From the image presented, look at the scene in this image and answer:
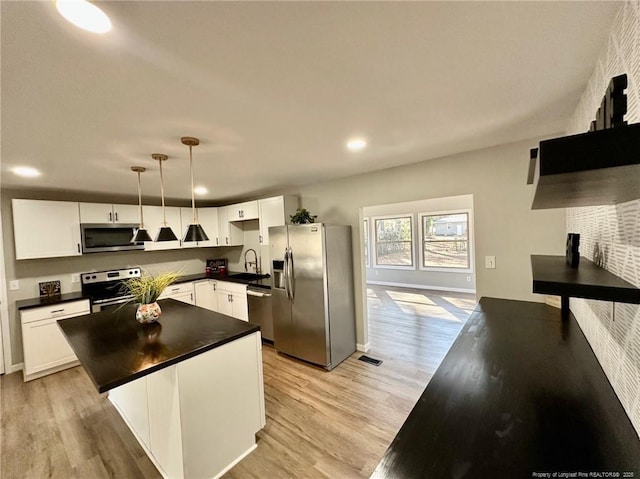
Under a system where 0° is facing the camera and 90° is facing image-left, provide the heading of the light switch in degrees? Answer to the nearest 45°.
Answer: approximately 0°

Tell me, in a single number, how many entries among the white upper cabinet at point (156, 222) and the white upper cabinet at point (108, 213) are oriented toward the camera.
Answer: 2

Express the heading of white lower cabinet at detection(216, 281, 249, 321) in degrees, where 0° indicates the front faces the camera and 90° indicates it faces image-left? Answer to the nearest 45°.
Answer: approximately 45°

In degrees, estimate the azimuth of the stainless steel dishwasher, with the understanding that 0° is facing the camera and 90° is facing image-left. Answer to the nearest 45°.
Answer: approximately 45°

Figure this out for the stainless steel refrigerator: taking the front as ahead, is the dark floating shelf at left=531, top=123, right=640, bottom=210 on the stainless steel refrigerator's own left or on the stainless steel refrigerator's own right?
on the stainless steel refrigerator's own left

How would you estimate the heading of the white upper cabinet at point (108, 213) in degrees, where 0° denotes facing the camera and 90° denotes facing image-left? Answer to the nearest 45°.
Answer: approximately 0°

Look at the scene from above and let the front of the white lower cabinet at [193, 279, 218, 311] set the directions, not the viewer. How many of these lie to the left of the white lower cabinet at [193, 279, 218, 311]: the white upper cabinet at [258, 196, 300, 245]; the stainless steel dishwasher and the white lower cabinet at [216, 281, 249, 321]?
3

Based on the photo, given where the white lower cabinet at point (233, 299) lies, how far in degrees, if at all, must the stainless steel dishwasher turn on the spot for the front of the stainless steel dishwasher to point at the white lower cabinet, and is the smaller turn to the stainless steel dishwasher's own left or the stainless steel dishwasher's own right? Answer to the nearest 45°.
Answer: approximately 90° to the stainless steel dishwasher's own right

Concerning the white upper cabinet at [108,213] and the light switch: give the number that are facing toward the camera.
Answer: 2
